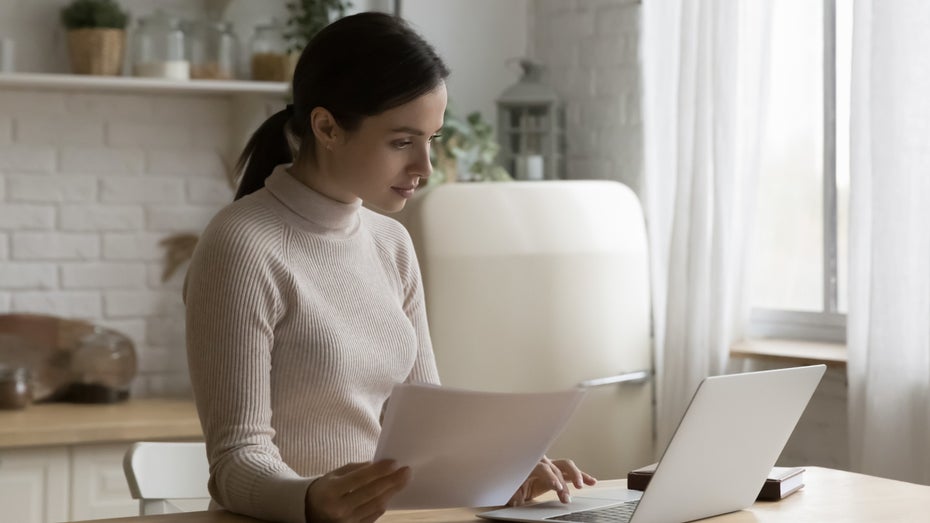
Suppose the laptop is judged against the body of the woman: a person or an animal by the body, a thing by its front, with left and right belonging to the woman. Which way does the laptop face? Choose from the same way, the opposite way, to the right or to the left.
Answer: the opposite way

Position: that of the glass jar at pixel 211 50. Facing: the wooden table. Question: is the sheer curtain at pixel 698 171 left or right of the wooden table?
left

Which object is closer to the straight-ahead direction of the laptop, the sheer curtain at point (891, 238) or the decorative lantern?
the decorative lantern

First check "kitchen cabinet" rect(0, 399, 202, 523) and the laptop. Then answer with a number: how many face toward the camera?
1

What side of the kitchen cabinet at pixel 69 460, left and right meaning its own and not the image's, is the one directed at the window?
left

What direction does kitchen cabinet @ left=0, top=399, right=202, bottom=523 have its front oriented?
toward the camera

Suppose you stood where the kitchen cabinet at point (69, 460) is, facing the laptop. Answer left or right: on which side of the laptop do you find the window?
left

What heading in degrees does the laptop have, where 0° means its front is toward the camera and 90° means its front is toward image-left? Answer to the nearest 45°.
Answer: approximately 135°

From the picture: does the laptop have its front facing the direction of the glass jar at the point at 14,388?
yes

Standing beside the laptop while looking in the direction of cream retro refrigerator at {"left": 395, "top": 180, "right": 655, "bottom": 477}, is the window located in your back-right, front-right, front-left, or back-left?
front-right

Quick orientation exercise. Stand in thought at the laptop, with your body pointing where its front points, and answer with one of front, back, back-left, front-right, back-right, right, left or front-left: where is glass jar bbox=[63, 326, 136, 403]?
front

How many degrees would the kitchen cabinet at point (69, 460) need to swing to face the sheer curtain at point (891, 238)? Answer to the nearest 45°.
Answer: approximately 45° to its left

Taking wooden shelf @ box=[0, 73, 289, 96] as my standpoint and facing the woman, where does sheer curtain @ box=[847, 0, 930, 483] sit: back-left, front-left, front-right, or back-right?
front-left
